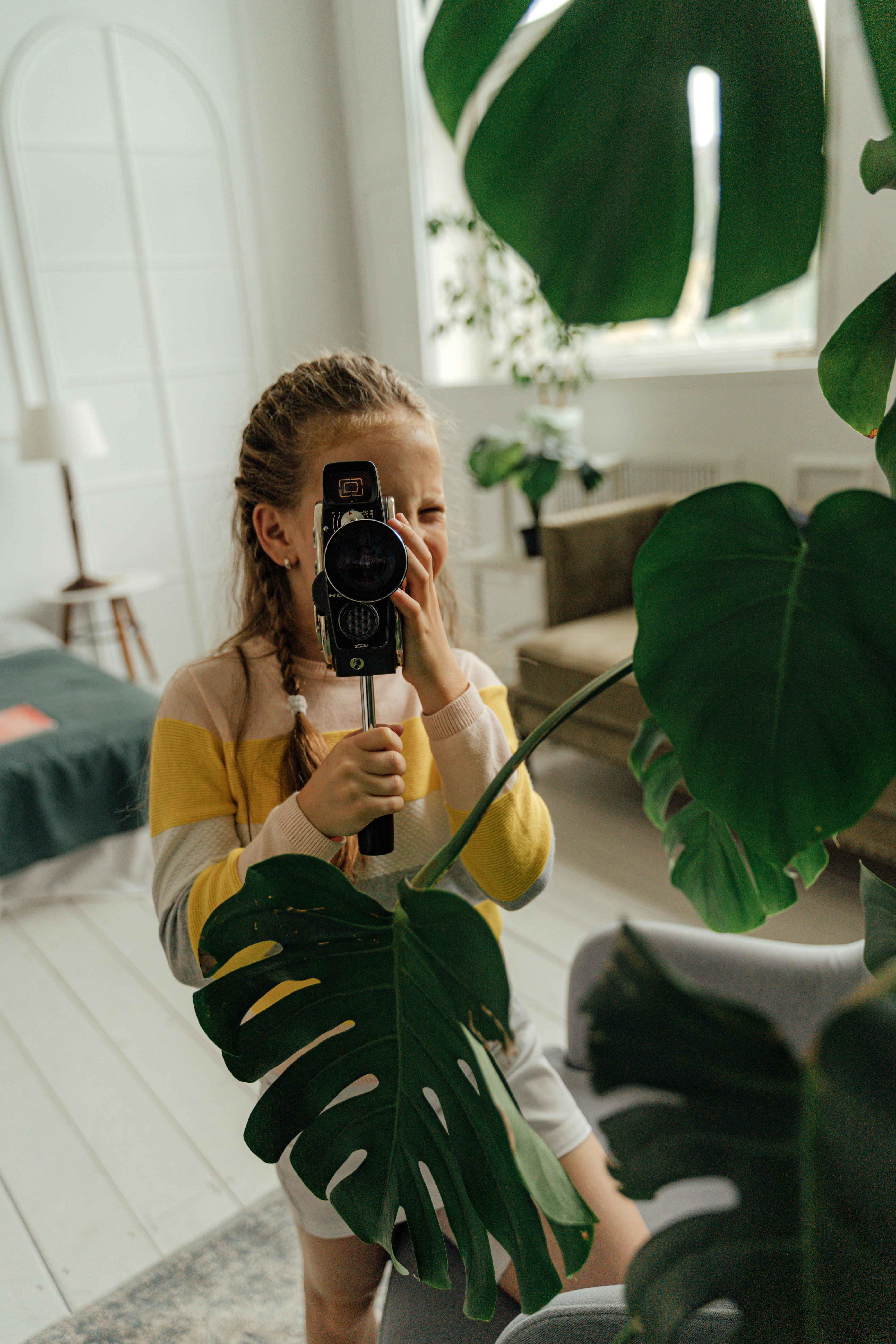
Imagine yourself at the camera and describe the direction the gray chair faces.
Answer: facing the viewer and to the left of the viewer

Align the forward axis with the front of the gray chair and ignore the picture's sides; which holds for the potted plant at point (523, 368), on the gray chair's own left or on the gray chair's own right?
on the gray chair's own right

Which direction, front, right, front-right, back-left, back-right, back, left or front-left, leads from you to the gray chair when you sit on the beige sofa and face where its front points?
front-left

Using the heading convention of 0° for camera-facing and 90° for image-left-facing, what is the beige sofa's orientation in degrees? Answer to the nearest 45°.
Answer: approximately 45°

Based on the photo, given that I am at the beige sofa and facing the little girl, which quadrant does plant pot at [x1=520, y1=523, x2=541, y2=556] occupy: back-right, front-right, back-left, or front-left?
back-right

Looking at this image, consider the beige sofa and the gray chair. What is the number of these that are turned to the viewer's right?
0

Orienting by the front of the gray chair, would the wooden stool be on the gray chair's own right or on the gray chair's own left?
on the gray chair's own right

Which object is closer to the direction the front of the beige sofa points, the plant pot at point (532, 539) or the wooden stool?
the wooden stool
